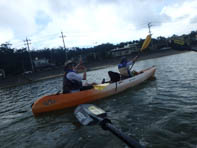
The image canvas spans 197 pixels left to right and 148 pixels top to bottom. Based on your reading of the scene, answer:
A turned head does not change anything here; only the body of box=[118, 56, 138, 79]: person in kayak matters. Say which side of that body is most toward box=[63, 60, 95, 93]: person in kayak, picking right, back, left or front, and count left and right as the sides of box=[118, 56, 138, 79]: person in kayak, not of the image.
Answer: back

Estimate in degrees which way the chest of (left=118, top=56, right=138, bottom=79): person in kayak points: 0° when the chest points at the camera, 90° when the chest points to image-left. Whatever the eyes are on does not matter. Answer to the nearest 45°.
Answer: approximately 225°
